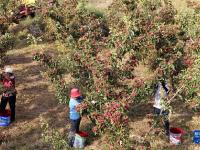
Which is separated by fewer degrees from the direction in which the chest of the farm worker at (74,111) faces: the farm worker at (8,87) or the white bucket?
the white bucket

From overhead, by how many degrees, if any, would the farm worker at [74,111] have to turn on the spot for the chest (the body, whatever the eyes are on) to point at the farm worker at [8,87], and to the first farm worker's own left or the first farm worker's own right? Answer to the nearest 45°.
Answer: approximately 135° to the first farm worker's own left

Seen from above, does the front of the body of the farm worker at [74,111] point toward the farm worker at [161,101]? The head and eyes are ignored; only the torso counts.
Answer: yes

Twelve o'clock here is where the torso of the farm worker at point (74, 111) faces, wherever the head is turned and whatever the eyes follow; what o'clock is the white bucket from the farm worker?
The white bucket is roughly at 12 o'clock from the farm worker.

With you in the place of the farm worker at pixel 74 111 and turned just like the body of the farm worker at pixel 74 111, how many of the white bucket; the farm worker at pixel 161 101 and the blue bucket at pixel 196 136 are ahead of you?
3

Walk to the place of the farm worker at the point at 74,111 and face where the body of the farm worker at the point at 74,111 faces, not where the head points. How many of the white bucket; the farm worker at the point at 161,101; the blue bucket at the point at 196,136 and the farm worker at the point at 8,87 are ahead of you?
3

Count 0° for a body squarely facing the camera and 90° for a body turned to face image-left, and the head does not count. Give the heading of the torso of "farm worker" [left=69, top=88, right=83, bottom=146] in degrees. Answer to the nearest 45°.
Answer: approximately 270°

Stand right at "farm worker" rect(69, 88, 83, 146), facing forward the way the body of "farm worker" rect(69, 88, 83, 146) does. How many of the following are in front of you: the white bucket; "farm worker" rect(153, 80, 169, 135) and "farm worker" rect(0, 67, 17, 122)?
2

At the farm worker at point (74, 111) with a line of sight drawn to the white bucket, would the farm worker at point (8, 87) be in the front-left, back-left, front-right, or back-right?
back-left

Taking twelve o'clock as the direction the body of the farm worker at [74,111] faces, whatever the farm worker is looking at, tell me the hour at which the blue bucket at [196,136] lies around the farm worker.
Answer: The blue bucket is roughly at 12 o'clock from the farm worker.
